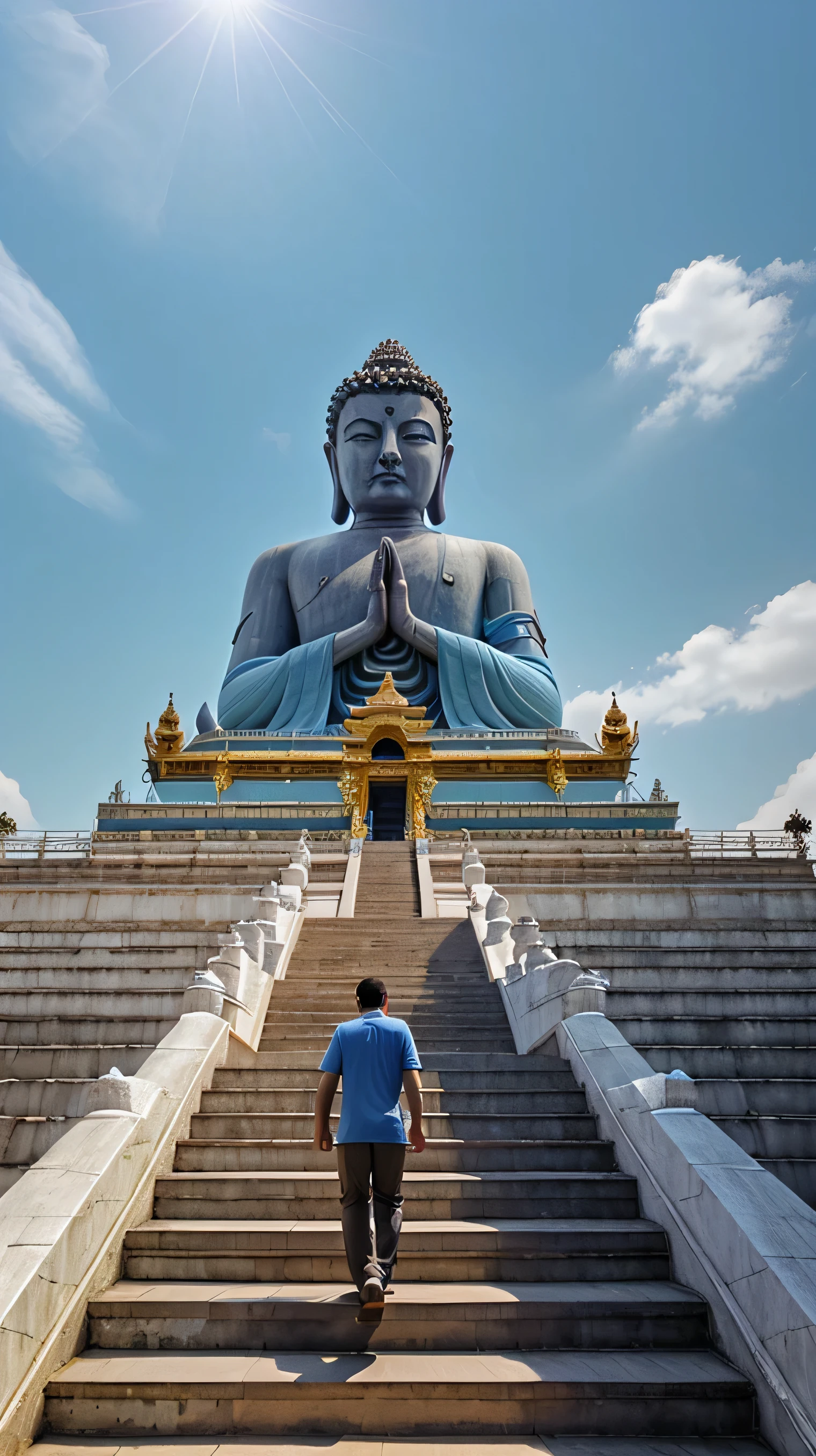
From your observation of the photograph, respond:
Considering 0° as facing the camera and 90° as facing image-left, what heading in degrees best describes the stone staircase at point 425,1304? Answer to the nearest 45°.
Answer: approximately 0°

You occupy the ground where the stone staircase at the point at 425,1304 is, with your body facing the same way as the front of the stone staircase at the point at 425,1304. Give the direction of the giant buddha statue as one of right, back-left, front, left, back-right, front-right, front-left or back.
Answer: back

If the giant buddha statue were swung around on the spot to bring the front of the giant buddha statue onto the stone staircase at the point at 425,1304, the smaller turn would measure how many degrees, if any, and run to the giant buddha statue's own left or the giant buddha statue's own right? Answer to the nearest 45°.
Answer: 0° — it already faces it

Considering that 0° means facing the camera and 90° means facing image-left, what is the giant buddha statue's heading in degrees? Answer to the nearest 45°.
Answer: approximately 0°

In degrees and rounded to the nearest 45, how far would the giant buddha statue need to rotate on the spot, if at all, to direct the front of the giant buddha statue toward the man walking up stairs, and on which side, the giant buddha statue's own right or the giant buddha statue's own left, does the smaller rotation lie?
0° — it already faces them

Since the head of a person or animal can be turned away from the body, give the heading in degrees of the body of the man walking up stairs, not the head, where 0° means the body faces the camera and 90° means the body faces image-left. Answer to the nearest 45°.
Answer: approximately 180°

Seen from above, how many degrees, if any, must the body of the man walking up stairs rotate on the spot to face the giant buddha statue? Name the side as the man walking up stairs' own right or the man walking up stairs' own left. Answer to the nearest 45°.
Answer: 0° — they already face it

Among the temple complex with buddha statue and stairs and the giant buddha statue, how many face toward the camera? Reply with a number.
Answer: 2

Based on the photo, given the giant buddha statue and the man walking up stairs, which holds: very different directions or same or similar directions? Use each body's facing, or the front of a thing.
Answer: very different directions
